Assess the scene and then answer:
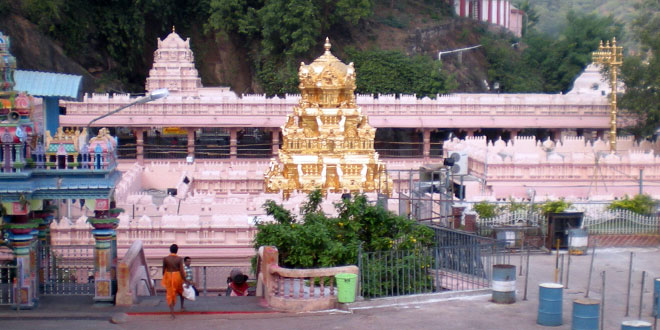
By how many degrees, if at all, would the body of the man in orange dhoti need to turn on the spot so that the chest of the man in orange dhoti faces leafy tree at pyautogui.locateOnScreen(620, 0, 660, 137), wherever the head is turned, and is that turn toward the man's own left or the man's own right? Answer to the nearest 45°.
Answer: approximately 45° to the man's own right

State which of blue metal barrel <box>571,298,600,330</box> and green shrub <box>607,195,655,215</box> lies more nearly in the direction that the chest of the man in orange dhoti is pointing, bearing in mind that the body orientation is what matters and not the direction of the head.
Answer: the green shrub

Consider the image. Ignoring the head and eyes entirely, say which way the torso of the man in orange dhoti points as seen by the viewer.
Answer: away from the camera

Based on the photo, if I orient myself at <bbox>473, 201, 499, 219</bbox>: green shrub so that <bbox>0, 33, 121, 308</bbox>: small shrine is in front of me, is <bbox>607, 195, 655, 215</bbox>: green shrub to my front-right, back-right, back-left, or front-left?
back-left

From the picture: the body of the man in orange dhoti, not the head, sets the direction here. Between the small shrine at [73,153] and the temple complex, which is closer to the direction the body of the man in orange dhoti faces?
the temple complex

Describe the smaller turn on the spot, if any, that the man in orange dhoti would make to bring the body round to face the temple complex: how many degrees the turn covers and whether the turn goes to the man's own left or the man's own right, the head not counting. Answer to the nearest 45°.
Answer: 0° — they already face it

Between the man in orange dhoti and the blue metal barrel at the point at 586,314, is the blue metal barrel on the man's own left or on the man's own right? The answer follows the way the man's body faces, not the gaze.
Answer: on the man's own right

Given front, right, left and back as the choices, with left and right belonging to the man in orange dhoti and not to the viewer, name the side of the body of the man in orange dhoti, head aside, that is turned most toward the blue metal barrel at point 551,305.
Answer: right

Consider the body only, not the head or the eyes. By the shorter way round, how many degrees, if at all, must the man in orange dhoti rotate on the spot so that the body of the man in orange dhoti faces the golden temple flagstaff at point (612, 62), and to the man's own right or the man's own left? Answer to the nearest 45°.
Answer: approximately 45° to the man's own right

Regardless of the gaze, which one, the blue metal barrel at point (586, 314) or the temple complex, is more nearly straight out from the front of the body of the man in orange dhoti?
the temple complex

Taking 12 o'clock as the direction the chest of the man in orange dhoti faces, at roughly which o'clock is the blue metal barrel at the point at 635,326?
The blue metal barrel is roughly at 4 o'clock from the man in orange dhoti.

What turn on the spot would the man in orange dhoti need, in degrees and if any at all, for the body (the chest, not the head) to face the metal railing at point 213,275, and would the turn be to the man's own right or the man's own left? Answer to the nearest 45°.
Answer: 0° — they already face it

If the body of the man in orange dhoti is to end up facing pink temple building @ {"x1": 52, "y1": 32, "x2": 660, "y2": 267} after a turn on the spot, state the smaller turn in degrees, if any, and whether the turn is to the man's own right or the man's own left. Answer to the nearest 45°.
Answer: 0° — they already face it

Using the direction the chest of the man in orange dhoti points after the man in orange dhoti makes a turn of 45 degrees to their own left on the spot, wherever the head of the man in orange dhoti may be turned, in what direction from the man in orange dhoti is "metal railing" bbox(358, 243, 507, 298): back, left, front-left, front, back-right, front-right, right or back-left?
back-right
